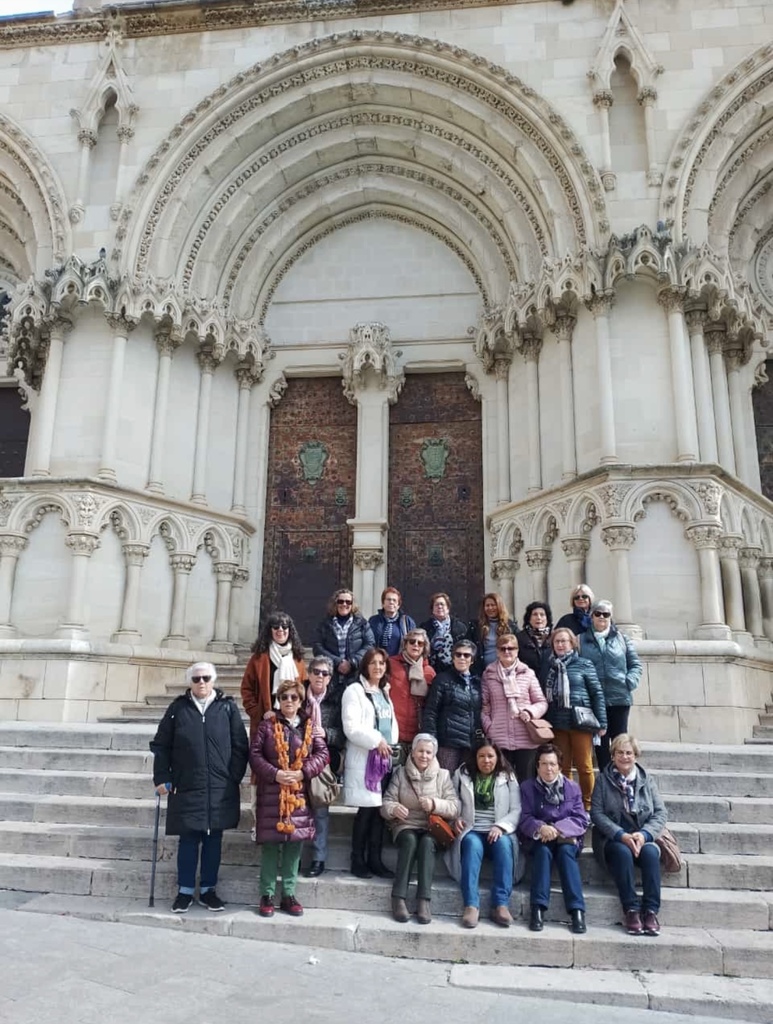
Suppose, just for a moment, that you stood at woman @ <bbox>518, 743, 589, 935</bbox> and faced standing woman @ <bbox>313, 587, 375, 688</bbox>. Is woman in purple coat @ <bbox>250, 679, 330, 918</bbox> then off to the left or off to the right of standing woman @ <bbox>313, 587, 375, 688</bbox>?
left

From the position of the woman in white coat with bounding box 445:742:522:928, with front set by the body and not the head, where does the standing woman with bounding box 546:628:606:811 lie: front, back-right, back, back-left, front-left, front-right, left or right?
back-left

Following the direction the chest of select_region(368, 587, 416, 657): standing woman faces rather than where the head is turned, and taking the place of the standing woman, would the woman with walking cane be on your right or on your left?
on your right

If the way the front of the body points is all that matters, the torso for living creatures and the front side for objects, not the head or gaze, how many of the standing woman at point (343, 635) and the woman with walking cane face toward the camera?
2
